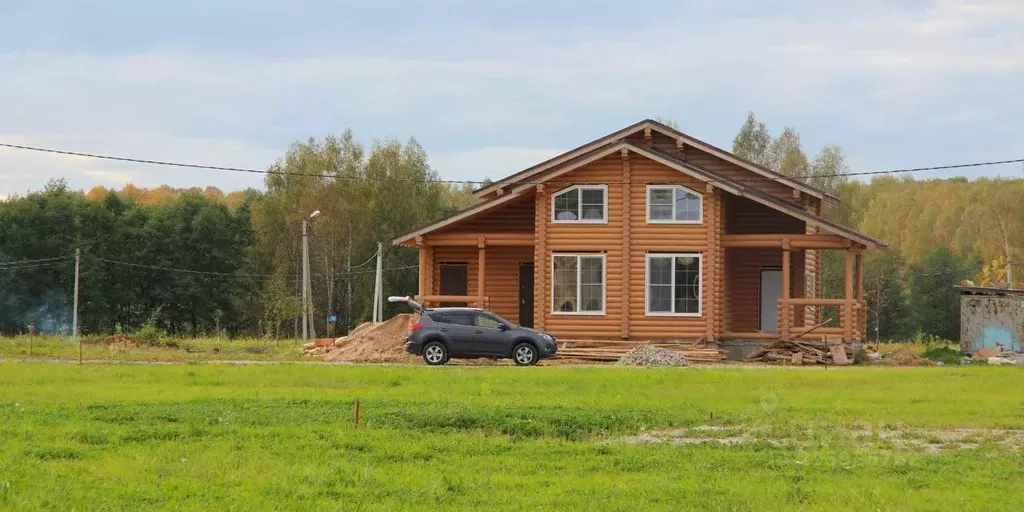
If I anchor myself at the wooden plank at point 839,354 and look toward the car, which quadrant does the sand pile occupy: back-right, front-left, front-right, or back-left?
front-right

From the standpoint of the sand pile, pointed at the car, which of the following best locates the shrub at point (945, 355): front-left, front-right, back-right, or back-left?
front-left

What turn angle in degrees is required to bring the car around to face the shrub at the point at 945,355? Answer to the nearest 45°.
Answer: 0° — it already faces it

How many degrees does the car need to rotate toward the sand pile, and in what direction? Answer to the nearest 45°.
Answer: approximately 135° to its left

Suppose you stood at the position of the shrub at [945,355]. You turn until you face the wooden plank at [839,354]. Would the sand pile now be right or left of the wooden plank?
right

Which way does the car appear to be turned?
to the viewer's right

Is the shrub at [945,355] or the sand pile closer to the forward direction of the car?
the shrub

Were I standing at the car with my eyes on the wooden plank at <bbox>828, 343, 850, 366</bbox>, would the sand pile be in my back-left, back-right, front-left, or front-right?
back-left

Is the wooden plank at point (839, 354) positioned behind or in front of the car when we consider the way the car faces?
in front

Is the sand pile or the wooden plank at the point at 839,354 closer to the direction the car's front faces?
the wooden plank
